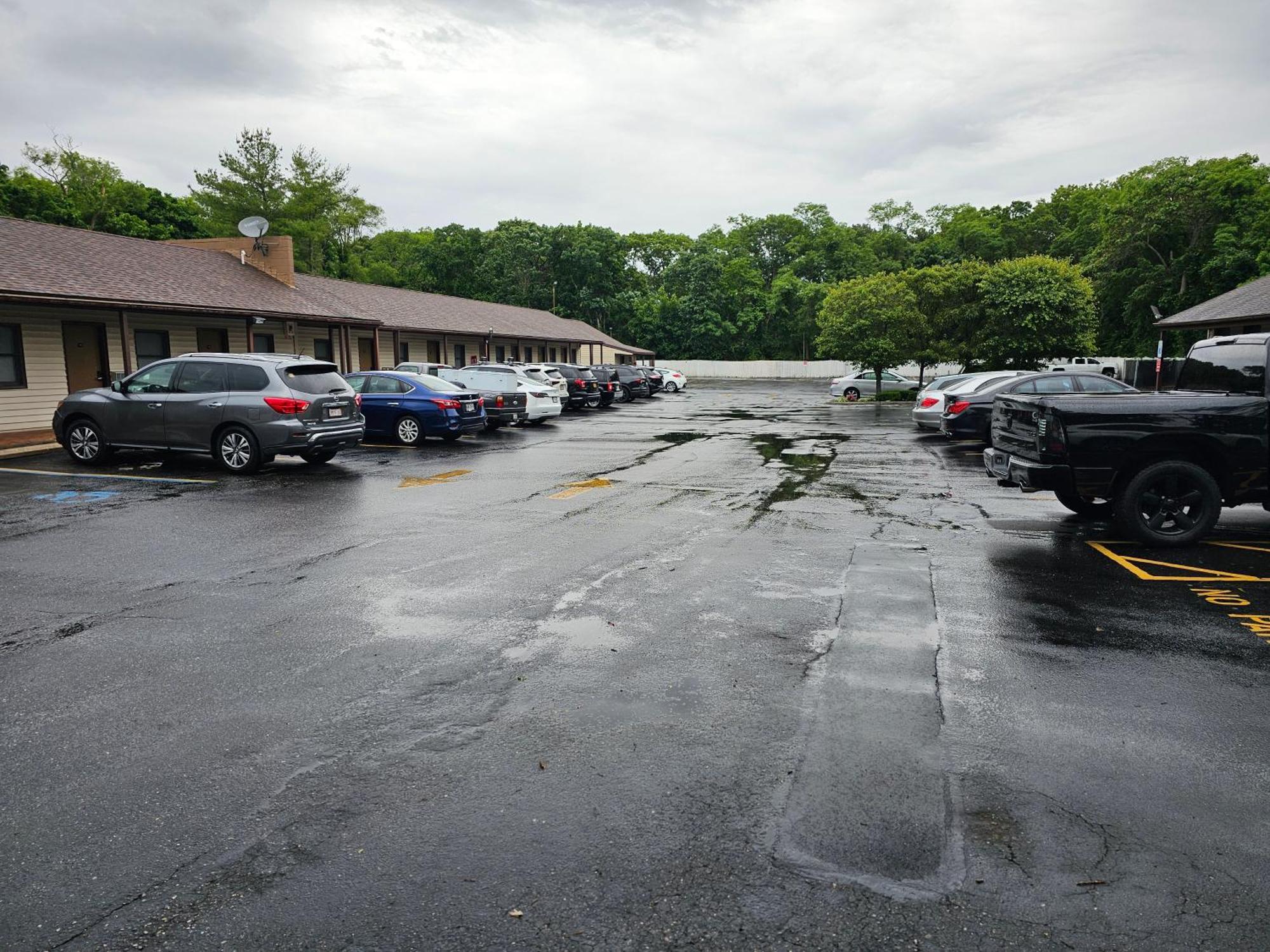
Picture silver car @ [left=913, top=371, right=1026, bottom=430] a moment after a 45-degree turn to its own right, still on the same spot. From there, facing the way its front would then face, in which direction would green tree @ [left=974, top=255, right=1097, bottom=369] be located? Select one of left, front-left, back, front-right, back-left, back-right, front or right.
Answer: left

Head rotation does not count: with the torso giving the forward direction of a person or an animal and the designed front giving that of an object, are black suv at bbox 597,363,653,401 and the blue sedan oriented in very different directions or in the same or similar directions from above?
same or similar directions

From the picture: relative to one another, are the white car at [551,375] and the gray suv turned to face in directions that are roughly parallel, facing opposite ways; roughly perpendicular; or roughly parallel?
roughly parallel

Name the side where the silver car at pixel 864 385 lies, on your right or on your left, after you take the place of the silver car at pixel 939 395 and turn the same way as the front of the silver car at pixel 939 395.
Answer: on your left

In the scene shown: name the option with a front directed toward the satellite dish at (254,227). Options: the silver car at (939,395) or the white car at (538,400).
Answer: the white car at (538,400)

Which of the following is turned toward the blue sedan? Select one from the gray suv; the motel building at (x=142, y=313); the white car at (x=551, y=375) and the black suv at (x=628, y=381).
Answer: the motel building

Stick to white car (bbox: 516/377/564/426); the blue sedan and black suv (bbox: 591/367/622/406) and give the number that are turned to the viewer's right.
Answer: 0

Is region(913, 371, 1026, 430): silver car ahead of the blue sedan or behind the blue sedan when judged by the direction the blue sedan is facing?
behind

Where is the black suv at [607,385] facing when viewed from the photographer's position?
facing away from the viewer and to the left of the viewer

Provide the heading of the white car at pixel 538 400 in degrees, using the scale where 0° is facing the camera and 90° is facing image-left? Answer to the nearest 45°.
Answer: approximately 135°

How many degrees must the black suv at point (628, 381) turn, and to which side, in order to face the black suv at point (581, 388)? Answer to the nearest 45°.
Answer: approximately 135° to its left

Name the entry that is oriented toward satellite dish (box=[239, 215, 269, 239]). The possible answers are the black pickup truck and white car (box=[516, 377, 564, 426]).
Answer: the white car

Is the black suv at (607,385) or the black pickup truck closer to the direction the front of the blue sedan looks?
the black suv

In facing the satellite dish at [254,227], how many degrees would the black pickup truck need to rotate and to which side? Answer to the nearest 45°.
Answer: approximately 135° to its left

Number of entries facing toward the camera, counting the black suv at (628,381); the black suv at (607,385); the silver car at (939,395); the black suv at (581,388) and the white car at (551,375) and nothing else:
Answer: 0

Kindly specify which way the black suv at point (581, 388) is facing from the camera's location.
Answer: facing away from the viewer and to the left of the viewer

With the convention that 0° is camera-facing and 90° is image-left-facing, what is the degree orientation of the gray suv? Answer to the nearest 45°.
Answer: approximately 135°
